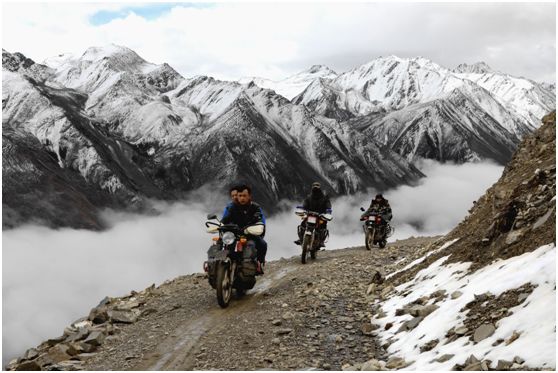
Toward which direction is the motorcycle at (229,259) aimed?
toward the camera

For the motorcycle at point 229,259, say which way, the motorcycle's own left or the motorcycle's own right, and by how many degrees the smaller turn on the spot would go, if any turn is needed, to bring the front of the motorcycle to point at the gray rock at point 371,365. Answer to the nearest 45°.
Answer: approximately 45° to the motorcycle's own left

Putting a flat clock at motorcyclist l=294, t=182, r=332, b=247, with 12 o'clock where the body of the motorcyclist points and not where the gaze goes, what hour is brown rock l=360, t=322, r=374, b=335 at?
The brown rock is roughly at 12 o'clock from the motorcyclist.

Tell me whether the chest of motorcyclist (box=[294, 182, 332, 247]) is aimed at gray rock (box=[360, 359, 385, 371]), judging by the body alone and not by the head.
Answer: yes

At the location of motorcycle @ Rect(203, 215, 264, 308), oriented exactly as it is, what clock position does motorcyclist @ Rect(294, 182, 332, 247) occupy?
The motorcyclist is roughly at 7 o'clock from the motorcycle.

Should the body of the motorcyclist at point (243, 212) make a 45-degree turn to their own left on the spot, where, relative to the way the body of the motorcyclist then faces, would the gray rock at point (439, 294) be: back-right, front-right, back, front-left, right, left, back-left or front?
front

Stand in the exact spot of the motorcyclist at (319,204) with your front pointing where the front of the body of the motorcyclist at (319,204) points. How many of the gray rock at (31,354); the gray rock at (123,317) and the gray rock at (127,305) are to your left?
0

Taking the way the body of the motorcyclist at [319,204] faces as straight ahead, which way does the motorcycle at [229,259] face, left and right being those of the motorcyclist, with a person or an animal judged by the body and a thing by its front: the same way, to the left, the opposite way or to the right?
the same way

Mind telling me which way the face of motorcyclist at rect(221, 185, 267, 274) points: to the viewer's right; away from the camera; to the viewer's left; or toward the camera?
toward the camera

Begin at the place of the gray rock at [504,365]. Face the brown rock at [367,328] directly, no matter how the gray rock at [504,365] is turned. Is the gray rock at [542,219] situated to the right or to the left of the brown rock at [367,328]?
right

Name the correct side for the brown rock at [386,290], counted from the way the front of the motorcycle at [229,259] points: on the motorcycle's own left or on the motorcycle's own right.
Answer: on the motorcycle's own left

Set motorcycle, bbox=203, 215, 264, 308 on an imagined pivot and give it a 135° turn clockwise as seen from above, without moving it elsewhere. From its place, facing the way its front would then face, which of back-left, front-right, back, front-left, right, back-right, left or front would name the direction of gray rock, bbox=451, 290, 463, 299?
back

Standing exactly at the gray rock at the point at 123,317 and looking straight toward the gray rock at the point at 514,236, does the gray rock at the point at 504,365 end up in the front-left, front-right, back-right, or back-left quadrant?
front-right

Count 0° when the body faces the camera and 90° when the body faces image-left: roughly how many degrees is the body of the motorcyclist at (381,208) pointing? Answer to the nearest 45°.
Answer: approximately 45°

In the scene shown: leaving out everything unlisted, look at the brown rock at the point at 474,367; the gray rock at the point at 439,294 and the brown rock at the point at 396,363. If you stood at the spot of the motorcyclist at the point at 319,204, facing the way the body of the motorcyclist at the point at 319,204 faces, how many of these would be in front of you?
3

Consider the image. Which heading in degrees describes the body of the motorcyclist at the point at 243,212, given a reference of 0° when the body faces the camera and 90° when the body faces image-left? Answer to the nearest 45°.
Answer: approximately 0°
